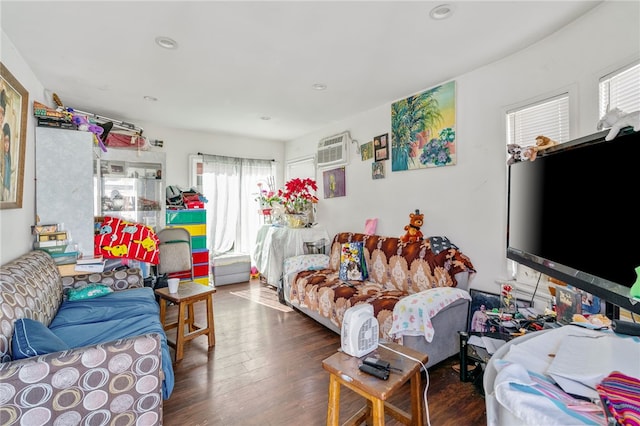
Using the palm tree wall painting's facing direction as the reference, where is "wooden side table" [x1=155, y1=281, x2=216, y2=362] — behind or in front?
in front

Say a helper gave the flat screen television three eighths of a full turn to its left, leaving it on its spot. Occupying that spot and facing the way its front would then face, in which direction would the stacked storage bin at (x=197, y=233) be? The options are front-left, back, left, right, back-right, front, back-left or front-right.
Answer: back

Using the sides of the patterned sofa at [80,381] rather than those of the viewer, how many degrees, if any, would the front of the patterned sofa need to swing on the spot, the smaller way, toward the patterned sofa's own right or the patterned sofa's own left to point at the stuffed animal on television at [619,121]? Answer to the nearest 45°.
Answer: approximately 45° to the patterned sofa's own right

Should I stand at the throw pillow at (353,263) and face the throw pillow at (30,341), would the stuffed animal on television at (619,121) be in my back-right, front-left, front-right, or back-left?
front-left

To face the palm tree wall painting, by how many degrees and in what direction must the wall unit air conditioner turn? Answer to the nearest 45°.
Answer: approximately 90° to its left

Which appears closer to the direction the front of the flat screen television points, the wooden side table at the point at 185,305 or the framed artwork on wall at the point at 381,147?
the wooden side table

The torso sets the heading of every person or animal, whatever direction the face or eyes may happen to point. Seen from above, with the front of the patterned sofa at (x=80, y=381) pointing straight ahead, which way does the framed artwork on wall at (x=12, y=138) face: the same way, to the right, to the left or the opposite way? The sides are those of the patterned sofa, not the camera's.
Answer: the same way

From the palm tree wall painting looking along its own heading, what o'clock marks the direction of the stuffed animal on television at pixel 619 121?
The stuffed animal on television is roughly at 10 o'clock from the palm tree wall painting.

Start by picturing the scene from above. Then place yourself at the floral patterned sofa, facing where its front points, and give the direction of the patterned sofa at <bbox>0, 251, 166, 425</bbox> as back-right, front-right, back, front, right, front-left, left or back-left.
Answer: front

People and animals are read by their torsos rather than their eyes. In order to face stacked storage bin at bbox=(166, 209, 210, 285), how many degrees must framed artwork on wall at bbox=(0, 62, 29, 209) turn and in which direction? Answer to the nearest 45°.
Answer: approximately 45° to its left

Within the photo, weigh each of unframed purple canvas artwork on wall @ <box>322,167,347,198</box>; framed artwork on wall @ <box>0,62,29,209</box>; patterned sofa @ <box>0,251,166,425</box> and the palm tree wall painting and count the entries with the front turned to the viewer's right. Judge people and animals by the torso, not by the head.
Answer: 2

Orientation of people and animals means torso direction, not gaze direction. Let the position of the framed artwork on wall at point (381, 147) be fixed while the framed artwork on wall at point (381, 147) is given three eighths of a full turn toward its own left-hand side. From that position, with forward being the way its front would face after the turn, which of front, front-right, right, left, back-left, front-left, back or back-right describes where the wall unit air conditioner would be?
back-left

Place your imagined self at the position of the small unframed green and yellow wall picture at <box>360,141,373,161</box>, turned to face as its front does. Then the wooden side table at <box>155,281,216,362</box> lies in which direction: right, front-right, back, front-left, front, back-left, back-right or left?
front

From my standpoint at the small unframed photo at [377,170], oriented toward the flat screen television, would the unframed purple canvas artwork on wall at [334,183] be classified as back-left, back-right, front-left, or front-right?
back-right

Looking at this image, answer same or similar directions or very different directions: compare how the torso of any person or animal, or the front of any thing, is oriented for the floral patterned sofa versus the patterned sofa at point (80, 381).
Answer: very different directions

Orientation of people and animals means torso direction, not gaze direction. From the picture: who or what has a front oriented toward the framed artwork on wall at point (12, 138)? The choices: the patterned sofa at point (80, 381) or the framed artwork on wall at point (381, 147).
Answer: the framed artwork on wall at point (381, 147)
